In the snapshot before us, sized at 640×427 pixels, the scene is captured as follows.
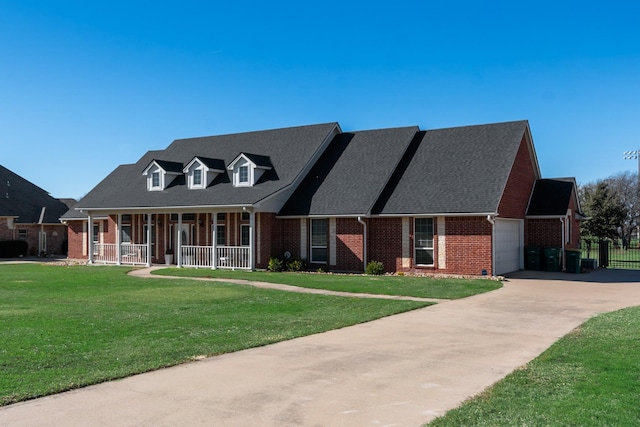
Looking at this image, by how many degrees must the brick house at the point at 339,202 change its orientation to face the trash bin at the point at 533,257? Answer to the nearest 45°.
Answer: approximately 135° to its left

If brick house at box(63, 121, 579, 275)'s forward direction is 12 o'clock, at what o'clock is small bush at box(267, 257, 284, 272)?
The small bush is roughly at 1 o'clock from the brick house.

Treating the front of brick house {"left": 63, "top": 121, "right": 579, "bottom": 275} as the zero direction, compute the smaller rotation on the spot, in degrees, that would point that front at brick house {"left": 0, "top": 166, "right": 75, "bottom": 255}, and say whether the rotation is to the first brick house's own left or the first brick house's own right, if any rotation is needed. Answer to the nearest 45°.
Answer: approximately 90° to the first brick house's own right

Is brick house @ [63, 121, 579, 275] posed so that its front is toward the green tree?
no

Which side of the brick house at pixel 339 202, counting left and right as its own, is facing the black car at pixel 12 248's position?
right

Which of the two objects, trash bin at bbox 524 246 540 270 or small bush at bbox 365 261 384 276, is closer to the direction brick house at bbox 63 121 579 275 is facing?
the small bush

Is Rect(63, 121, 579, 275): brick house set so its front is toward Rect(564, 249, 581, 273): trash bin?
no

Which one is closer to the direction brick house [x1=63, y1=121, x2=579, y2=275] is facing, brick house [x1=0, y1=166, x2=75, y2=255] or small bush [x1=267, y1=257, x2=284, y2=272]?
the small bush
